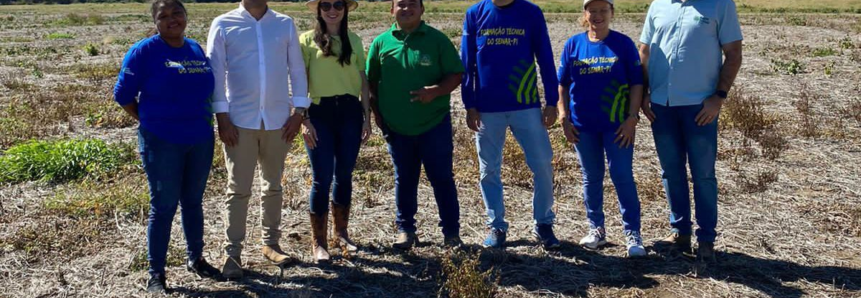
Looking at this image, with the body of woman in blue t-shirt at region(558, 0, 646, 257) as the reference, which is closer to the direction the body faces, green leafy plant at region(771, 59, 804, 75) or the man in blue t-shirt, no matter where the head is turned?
the man in blue t-shirt

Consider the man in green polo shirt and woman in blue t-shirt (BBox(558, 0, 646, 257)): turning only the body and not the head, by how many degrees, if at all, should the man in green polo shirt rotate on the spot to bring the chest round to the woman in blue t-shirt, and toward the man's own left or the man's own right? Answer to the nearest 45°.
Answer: approximately 90° to the man's own left

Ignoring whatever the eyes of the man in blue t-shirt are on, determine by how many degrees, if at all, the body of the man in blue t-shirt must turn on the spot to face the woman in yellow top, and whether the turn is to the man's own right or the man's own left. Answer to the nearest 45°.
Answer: approximately 90° to the man's own right

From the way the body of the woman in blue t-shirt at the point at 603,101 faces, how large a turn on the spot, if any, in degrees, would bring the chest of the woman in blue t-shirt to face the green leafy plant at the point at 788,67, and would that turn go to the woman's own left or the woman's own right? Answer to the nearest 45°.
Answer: approximately 180°

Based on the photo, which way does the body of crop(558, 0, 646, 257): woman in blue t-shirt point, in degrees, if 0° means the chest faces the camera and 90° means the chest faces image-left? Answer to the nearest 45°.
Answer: approximately 0°

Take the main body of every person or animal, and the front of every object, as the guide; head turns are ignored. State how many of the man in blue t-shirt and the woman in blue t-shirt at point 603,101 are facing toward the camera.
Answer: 2

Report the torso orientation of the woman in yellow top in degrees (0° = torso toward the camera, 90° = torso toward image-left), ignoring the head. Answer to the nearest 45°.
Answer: approximately 0°

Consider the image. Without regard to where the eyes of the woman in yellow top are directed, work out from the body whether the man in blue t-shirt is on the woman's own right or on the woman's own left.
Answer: on the woman's own left
